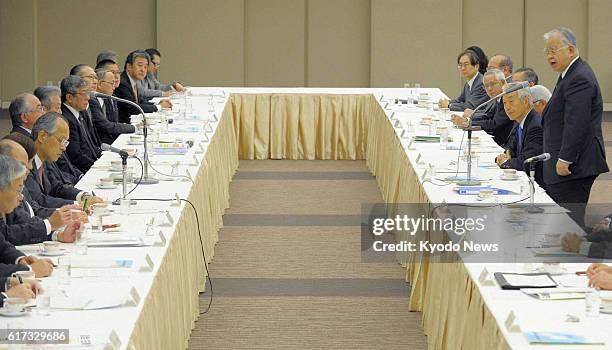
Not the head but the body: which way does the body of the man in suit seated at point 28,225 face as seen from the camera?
to the viewer's right

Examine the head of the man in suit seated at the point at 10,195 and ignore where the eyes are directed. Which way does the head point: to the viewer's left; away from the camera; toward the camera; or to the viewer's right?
to the viewer's right

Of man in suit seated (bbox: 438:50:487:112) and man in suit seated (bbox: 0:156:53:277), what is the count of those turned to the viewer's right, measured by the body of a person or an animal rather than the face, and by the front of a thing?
1

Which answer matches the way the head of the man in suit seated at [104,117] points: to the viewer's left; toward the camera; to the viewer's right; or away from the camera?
to the viewer's right

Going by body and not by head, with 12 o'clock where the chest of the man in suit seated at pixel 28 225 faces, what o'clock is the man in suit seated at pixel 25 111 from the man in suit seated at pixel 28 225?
the man in suit seated at pixel 25 111 is roughly at 9 o'clock from the man in suit seated at pixel 28 225.

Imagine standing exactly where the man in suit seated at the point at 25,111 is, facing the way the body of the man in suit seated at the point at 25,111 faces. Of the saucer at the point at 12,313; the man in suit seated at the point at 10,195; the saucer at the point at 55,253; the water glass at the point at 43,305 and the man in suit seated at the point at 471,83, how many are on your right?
4

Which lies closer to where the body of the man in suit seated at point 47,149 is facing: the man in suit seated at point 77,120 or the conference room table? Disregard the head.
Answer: the conference room table

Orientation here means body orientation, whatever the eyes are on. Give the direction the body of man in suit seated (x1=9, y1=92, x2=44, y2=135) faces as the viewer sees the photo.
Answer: to the viewer's right

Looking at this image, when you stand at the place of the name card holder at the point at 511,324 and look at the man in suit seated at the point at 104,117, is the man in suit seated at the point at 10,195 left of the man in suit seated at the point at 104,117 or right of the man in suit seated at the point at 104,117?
left

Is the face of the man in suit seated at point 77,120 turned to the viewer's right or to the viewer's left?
to the viewer's right

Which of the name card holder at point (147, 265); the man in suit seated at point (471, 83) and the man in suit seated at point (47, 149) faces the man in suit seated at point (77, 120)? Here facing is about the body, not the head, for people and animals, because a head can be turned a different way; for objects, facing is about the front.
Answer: the man in suit seated at point (471, 83)

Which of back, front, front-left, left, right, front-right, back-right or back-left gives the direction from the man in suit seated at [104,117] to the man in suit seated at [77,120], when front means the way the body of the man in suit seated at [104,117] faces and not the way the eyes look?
front-right

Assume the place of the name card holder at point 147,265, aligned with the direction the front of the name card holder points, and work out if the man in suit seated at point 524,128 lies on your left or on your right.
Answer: on your left

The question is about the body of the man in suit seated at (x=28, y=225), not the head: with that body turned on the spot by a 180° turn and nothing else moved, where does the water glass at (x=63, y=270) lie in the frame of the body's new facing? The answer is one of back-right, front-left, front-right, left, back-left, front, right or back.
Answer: left

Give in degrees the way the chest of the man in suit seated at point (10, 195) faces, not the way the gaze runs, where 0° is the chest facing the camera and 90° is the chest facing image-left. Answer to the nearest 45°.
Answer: approximately 270°

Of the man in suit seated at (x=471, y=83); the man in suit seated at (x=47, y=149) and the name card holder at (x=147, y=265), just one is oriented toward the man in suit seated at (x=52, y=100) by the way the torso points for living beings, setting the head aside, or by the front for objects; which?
the man in suit seated at (x=471, y=83)

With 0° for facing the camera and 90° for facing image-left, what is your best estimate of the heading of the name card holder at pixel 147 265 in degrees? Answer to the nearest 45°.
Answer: approximately 270°
